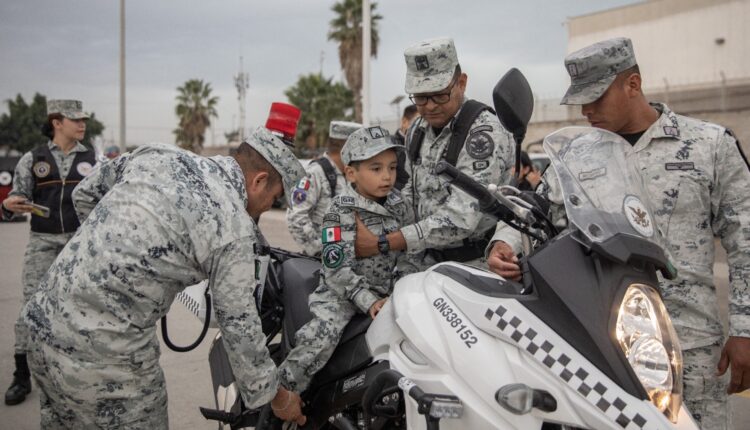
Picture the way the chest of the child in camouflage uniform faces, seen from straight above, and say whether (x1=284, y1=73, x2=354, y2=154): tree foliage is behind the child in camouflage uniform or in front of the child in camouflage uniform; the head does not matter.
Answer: behind

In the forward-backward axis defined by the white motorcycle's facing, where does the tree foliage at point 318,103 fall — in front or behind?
behind

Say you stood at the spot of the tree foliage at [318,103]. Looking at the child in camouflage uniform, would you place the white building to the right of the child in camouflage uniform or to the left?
left

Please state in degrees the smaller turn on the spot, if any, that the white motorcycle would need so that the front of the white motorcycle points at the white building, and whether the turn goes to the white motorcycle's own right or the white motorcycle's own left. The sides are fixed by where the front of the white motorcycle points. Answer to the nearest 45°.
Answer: approximately 135° to the white motorcycle's own left
